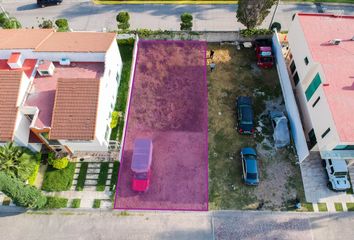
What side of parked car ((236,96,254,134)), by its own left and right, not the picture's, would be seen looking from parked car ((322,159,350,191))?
right

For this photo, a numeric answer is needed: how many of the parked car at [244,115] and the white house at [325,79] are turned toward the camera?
1

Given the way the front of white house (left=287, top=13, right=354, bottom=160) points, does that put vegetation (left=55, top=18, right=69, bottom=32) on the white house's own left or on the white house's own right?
on the white house's own right

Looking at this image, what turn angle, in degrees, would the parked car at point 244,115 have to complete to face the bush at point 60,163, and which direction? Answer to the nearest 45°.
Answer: approximately 90° to its left

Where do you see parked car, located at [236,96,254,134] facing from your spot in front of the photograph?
facing away from the viewer

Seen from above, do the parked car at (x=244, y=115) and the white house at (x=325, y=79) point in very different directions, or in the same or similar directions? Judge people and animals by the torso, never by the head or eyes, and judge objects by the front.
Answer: very different directions

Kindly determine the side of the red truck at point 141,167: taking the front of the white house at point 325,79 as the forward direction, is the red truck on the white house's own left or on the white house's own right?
on the white house's own right

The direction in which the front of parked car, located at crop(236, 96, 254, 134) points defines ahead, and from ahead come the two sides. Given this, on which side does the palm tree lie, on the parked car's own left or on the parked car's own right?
on the parked car's own left

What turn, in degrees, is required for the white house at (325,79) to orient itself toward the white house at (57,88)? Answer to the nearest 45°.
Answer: approximately 45° to its right

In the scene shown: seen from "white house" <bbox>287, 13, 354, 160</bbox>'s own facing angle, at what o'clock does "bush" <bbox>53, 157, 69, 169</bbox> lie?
The bush is roughly at 2 o'clock from the white house.

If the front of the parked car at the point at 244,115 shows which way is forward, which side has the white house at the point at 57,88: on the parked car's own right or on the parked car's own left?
on the parked car's own left

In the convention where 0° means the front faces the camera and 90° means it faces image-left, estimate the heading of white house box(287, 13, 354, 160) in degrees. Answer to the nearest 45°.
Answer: approximately 0°

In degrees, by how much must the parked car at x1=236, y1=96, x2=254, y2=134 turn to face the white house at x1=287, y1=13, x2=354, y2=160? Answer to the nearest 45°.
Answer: approximately 90° to its right
